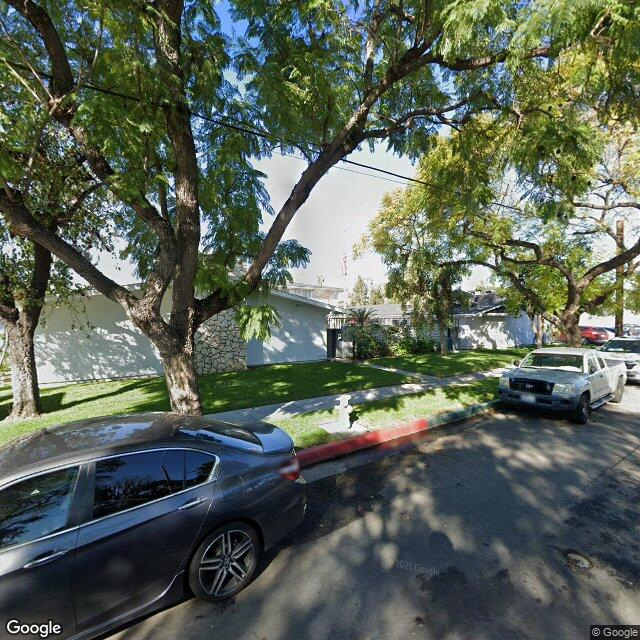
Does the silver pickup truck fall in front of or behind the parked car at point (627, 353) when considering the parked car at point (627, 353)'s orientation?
in front

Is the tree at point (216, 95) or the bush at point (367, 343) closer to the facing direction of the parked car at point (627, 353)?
the tree

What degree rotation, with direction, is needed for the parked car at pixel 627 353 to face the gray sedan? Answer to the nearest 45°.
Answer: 0° — it already faces it

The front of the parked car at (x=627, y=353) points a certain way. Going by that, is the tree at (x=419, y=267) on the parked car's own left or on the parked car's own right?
on the parked car's own right

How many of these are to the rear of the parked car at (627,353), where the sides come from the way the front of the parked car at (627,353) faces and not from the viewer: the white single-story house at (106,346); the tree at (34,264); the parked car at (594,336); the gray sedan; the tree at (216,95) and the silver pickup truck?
1

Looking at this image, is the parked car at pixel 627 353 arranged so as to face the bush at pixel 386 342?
no

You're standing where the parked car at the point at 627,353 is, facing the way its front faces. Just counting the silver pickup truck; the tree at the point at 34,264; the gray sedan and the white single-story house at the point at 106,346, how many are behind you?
0

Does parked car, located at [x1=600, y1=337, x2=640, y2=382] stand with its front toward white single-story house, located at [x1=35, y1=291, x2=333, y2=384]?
no

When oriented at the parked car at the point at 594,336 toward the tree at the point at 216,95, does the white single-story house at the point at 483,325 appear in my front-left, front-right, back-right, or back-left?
front-right

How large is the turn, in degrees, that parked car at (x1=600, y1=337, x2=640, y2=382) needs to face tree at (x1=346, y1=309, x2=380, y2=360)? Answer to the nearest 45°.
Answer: approximately 90° to its right

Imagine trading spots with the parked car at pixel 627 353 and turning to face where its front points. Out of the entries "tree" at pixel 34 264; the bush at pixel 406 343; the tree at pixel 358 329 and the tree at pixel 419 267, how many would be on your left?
0

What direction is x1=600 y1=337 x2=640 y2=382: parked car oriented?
toward the camera

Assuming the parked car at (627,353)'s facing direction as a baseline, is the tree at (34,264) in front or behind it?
in front

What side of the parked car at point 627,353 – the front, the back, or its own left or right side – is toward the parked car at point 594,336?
back

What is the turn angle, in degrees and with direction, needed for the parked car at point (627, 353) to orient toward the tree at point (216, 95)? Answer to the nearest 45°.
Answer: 0° — it already faces it

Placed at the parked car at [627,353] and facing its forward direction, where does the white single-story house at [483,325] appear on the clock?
The white single-story house is roughly at 5 o'clock from the parked car.
